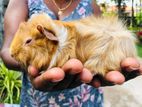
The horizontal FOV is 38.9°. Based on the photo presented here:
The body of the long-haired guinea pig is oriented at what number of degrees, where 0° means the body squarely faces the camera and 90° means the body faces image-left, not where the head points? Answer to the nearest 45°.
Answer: approximately 90°
